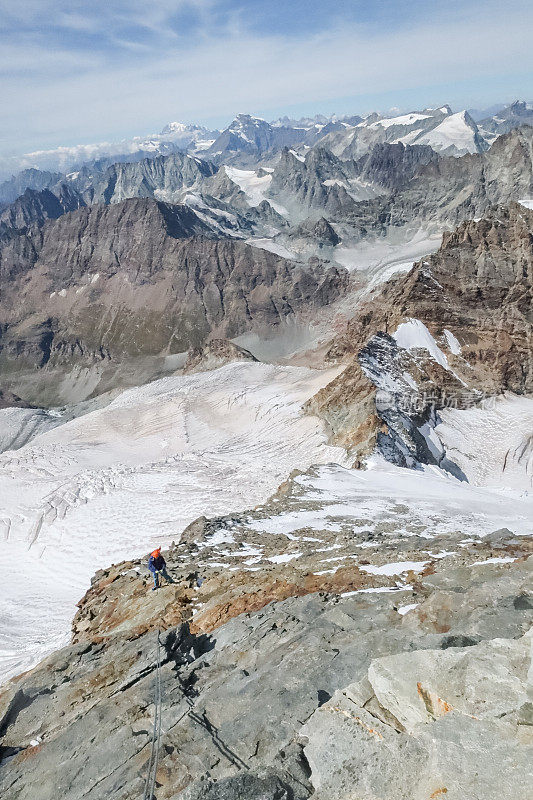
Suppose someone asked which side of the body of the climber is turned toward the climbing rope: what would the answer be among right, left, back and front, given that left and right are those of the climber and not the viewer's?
front

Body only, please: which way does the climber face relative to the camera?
toward the camera
